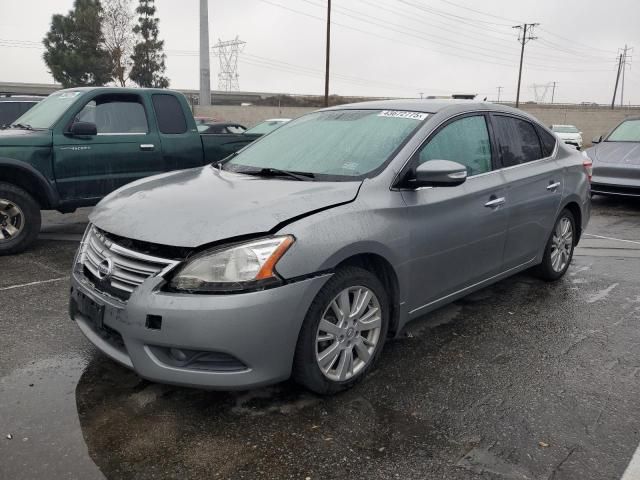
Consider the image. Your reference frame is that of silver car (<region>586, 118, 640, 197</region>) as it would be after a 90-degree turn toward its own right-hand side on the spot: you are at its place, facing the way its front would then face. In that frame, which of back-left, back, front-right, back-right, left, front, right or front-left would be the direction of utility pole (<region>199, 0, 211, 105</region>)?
front-right

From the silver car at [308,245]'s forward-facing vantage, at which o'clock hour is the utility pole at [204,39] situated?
The utility pole is roughly at 4 o'clock from the silver car.

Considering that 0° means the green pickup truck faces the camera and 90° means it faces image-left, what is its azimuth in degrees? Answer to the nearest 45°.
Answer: approximately 45°

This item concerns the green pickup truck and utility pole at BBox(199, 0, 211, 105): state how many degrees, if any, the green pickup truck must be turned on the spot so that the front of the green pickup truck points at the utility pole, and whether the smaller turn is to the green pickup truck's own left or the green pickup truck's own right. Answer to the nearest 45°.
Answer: approximately 135° to the green pickup truck's own right

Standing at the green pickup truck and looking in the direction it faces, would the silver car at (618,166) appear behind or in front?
behind

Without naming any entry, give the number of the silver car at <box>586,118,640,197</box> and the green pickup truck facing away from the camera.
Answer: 0

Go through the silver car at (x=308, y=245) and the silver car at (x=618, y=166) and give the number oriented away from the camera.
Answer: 0

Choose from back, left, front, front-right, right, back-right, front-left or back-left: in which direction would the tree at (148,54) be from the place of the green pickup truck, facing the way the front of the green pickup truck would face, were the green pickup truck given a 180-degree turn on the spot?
front-left

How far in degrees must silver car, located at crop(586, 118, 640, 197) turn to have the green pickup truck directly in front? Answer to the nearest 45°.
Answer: approximately 45° to its right

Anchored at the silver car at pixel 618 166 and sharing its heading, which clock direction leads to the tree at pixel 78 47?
The tree is roughly at 4 o'clock from the silver car.

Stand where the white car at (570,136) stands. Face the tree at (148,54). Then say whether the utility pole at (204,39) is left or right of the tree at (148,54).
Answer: left

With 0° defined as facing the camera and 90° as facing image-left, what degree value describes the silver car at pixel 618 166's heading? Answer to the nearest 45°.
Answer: approximately 0°

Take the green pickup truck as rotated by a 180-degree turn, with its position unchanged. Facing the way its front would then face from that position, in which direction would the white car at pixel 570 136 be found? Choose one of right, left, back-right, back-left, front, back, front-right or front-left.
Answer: front
